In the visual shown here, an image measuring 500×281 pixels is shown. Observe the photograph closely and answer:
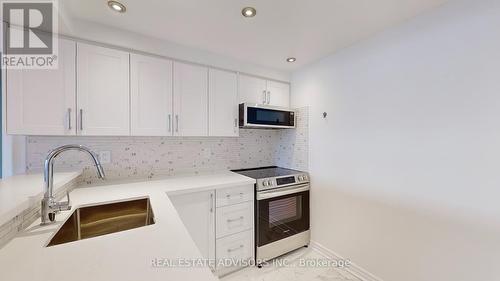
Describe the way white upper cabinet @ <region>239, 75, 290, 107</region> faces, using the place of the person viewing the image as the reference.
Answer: facing the viewer and to the right of the viewer

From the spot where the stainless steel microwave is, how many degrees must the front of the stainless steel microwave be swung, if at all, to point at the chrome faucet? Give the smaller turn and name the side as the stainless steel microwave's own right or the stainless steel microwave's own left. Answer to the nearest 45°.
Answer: approximately 90° to the stainless steel microwave's own right

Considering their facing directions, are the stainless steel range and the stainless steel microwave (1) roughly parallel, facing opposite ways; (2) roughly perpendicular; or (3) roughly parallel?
roughly parallel

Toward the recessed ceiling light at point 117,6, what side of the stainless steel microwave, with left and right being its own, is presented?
right

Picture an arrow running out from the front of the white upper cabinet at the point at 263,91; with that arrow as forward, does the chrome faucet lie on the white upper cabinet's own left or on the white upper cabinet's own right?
on the white upper cabinet's own right

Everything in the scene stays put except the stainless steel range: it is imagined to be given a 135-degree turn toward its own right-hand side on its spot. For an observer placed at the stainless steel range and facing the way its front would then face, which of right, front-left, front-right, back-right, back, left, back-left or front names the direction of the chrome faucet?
front-left

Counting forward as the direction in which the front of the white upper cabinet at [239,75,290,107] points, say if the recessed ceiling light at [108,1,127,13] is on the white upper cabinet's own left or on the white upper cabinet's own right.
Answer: on the white upper cabinet's own right
